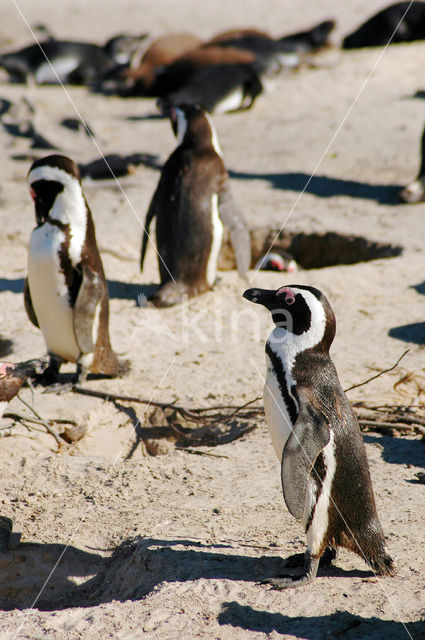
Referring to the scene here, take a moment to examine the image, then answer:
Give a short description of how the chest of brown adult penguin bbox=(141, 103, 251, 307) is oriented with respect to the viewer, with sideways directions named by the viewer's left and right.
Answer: facing away from the viewer and to the right of the viewer

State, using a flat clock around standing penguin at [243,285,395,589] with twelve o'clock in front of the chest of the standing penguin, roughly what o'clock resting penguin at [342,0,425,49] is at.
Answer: The resting penguin is roughly at 3 o'clock from the standing penguin.

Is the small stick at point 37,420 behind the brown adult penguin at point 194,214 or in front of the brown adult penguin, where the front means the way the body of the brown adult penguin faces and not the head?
behind

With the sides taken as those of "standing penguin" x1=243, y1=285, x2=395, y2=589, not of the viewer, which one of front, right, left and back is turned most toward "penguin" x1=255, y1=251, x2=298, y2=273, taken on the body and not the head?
right

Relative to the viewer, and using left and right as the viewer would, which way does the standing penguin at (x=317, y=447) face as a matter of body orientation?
facing to the left of the viewer

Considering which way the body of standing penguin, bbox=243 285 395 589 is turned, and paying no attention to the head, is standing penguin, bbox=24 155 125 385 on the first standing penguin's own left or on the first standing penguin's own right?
on the first standing penguin's own right
